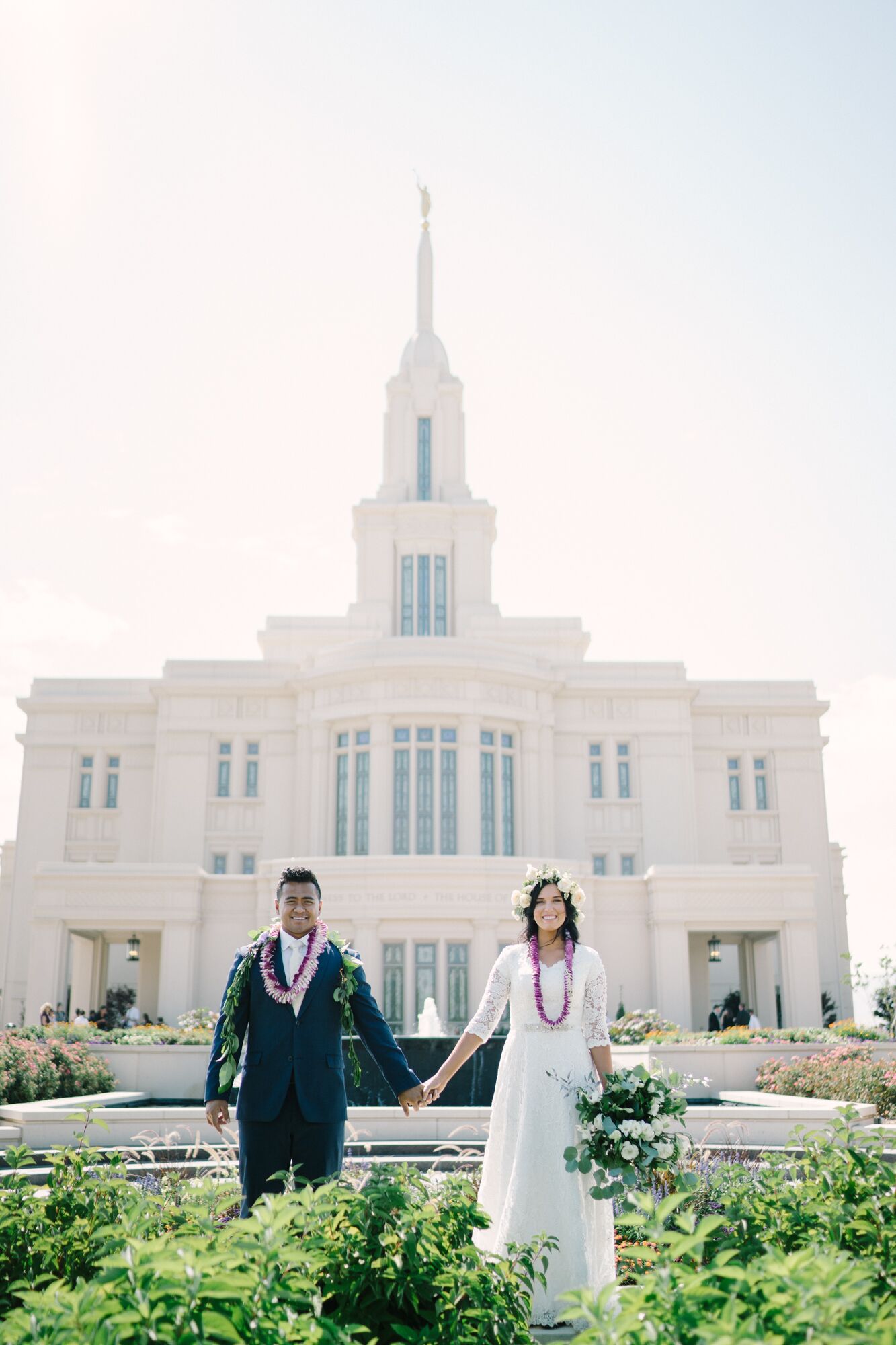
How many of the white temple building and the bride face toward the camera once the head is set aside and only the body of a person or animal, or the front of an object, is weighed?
2

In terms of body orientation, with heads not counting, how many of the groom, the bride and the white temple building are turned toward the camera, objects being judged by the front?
3

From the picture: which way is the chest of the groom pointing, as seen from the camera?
toward the camera

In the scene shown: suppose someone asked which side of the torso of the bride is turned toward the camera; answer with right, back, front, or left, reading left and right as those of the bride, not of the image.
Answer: front

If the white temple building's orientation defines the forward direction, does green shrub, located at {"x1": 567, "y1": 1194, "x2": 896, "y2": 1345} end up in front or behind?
in front

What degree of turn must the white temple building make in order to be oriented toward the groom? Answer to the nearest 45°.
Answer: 0° — it already faces them

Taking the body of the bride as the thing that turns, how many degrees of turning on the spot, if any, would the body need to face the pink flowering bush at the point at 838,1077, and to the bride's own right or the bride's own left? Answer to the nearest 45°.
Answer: approximately 180°

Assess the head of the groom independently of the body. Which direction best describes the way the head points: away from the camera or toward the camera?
toward the camera

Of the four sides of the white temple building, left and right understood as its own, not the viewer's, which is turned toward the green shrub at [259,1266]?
front

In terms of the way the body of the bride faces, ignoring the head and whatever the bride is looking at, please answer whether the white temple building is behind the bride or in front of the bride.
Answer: behind

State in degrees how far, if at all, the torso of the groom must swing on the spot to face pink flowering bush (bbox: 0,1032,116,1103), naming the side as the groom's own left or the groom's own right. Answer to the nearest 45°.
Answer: approximately 180°

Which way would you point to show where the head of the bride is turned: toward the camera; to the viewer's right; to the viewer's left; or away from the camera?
toward the camera

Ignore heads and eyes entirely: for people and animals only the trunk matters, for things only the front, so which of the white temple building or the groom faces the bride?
the white temple building

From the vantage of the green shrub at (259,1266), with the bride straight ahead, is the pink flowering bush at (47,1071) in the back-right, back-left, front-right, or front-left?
front-left

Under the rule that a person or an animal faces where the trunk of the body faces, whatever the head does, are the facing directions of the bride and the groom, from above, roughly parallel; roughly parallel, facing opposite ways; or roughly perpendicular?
roughly parallel

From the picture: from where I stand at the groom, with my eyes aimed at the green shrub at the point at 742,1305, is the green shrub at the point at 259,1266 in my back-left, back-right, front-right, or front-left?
front-right

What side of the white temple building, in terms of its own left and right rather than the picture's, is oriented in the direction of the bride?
front
